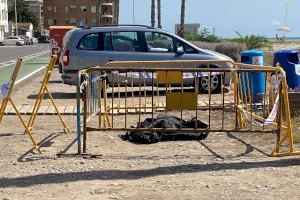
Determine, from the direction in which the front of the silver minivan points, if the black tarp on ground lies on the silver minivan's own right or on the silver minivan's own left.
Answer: on the silver minivan's own right

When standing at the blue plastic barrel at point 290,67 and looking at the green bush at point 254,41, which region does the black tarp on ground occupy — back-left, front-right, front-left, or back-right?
back-left

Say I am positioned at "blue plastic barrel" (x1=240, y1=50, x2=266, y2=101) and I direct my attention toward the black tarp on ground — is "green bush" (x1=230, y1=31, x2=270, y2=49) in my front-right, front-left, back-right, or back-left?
back-right

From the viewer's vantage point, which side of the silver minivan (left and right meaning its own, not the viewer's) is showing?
right

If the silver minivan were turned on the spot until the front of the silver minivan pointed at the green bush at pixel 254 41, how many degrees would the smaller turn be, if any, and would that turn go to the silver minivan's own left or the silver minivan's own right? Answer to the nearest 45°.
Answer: approximately 45° to the silver minivan's own left

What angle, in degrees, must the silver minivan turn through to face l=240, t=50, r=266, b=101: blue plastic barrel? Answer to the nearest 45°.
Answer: approximately 45° to its right
